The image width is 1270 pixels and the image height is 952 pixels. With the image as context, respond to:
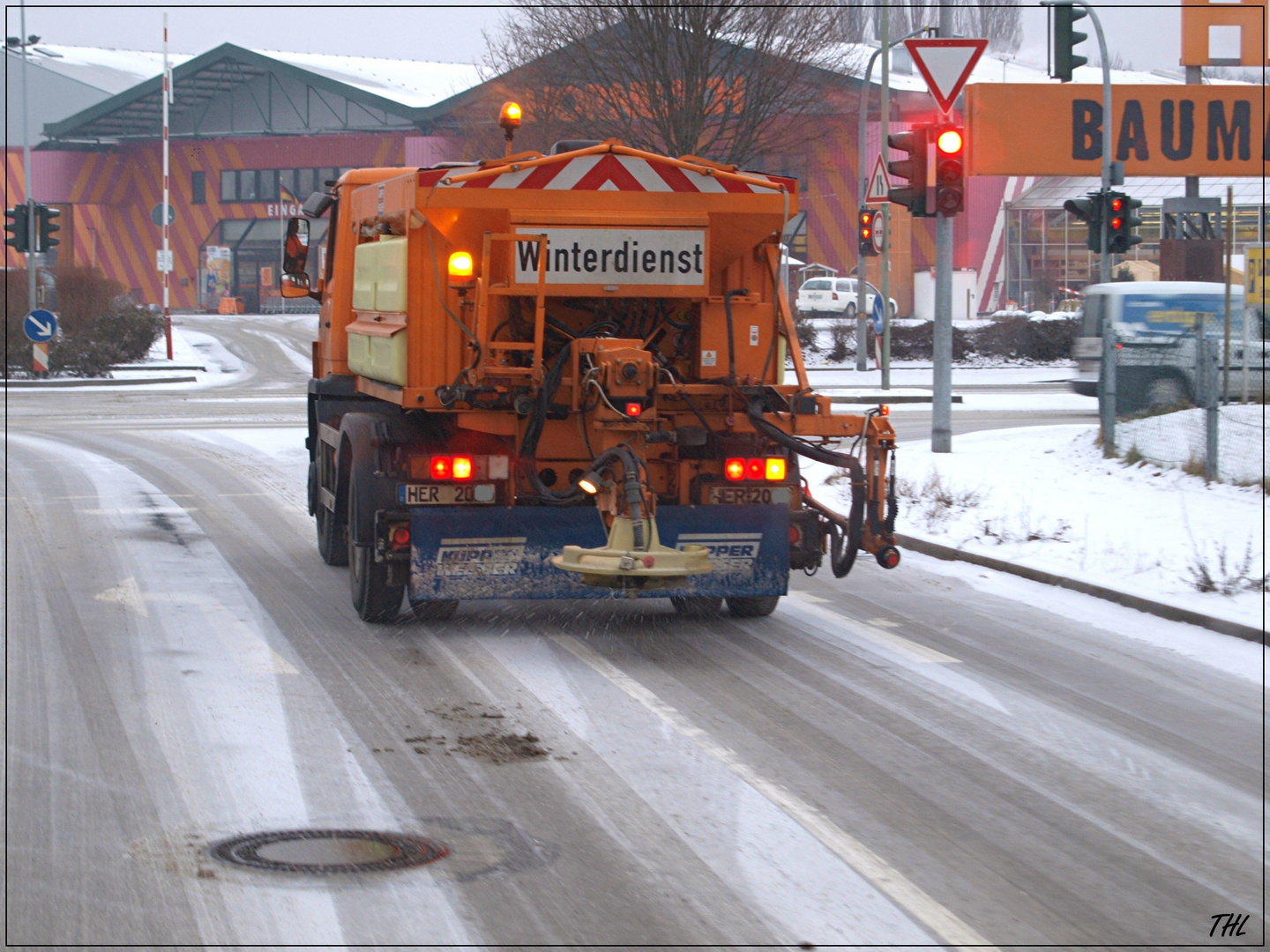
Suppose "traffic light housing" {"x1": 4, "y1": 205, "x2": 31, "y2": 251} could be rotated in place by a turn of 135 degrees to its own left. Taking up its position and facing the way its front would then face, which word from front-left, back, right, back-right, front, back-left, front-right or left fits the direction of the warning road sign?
front
